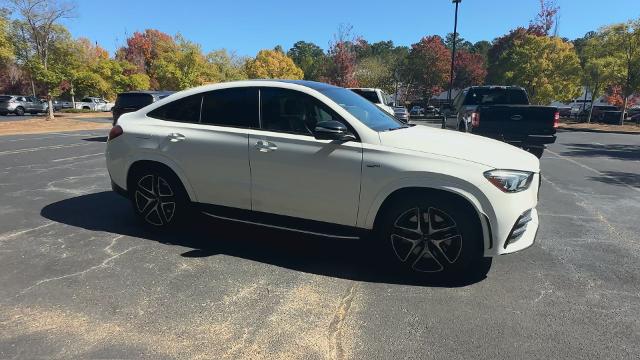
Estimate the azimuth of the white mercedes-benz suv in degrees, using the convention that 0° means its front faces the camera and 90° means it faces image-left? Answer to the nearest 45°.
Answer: approximately 315°

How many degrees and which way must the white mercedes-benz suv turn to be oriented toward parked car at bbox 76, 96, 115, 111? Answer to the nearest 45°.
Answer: approximately 180°

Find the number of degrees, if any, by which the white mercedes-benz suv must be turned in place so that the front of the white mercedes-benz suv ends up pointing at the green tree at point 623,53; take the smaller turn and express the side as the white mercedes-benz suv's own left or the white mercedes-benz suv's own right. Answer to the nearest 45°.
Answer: approximately 90° to the white mercedes-benz suv's own left

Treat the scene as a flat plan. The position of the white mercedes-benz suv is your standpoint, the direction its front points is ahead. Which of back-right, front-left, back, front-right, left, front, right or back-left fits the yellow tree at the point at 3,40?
back

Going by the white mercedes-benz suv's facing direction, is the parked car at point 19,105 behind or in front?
behind

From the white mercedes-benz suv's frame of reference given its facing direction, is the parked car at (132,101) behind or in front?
behind

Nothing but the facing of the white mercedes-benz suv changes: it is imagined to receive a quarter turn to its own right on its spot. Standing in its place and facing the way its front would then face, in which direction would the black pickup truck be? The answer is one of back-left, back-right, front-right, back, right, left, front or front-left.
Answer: back

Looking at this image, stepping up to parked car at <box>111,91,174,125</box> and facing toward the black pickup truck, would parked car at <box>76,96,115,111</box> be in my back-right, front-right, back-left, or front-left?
back-left

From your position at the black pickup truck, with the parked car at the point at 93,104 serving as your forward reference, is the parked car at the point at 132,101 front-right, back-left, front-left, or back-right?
front-left

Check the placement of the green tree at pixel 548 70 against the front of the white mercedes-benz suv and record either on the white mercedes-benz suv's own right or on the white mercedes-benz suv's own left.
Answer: on the white mercedes-benz suv's own left
